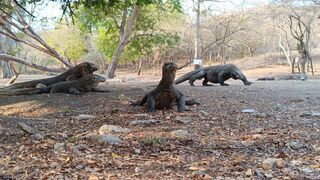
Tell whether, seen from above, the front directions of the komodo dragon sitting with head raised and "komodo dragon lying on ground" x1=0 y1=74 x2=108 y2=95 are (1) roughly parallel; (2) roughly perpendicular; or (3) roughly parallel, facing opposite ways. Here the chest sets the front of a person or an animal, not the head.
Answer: roughly perpendicular

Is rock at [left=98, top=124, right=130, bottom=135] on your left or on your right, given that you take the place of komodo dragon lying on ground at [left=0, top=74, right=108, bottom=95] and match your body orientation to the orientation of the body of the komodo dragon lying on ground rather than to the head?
on your right

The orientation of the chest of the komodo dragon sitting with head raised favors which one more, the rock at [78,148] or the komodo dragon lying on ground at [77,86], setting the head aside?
the rock

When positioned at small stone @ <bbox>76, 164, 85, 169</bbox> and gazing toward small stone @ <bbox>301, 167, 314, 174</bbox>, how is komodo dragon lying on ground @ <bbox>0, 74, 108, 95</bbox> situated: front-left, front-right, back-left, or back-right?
back-left

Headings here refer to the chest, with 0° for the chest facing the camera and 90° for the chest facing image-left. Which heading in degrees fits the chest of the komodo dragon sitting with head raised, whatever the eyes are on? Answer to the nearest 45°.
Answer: approximately 0°

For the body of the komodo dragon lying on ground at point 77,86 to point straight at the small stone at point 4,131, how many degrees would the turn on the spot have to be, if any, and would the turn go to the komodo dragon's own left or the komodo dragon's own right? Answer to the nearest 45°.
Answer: approximately 90° to the komodo dragon's own right

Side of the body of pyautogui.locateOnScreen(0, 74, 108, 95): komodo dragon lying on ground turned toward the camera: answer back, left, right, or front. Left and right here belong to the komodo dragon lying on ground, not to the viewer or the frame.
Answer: right

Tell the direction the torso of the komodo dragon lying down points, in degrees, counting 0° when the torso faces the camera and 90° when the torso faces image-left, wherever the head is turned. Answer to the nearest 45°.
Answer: approximately 270°

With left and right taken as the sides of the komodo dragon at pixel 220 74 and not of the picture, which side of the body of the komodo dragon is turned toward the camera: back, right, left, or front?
right

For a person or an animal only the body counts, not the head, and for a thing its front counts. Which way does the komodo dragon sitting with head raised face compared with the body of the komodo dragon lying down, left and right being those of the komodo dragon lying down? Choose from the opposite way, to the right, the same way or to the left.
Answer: to the right

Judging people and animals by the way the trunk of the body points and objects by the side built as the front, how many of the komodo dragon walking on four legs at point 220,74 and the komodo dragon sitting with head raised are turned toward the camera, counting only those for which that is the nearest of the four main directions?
1

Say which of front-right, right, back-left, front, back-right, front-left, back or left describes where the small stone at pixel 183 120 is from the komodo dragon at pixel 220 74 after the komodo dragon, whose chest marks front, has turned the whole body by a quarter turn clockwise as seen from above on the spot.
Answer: front

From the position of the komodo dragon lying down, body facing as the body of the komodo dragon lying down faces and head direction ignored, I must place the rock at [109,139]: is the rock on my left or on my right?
on my right
